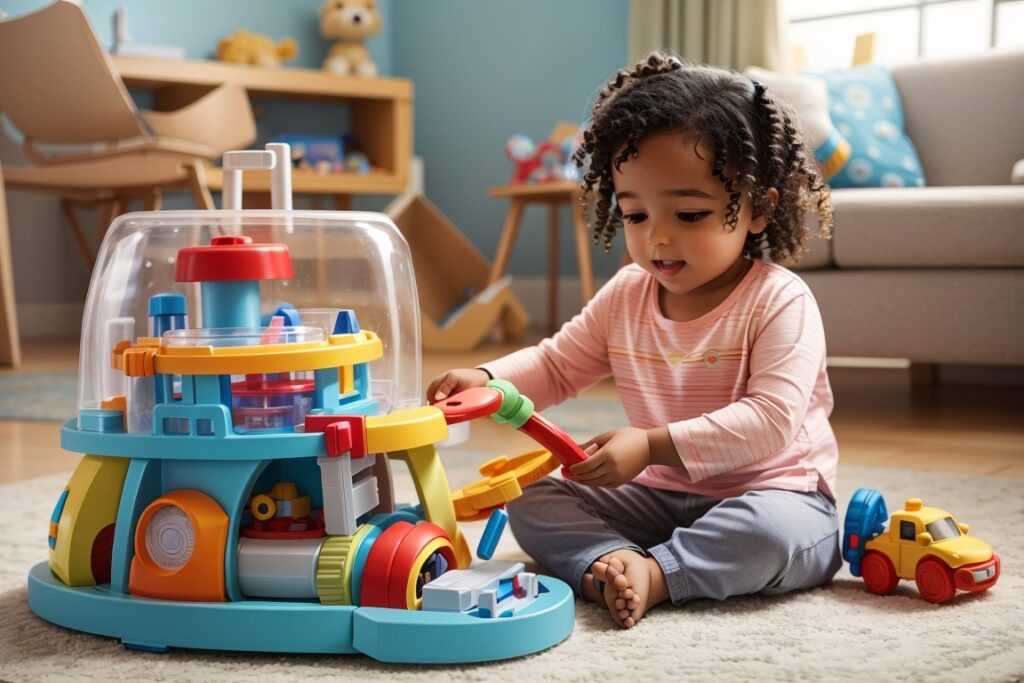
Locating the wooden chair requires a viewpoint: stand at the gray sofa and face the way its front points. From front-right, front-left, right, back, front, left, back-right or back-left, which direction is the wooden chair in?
right

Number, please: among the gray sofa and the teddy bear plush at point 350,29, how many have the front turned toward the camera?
2

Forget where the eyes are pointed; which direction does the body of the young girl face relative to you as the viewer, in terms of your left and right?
facing the viewer and to the left of the viewer

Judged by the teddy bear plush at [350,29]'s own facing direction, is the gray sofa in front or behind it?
in front

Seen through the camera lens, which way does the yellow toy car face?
facing the viewer and to the right of the viewer

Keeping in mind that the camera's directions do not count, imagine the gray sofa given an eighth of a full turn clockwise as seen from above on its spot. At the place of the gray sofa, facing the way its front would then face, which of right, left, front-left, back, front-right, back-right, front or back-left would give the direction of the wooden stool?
right

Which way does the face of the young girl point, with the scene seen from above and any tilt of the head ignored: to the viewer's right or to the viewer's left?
to the viewer's left

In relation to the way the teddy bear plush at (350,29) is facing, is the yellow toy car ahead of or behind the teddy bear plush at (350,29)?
ahead

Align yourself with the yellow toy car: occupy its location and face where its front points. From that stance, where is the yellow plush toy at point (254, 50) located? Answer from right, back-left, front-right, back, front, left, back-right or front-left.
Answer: back

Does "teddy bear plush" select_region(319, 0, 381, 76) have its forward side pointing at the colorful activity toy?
yes
